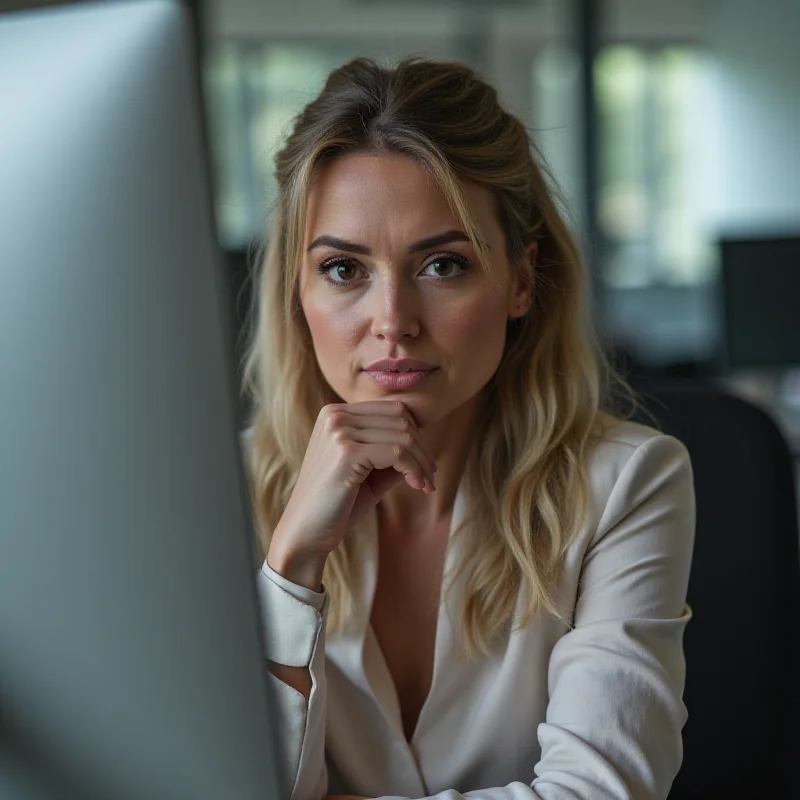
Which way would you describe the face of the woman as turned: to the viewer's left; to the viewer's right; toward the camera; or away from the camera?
toward the camera

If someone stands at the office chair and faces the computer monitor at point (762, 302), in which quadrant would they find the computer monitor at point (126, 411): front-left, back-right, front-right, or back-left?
back-left
